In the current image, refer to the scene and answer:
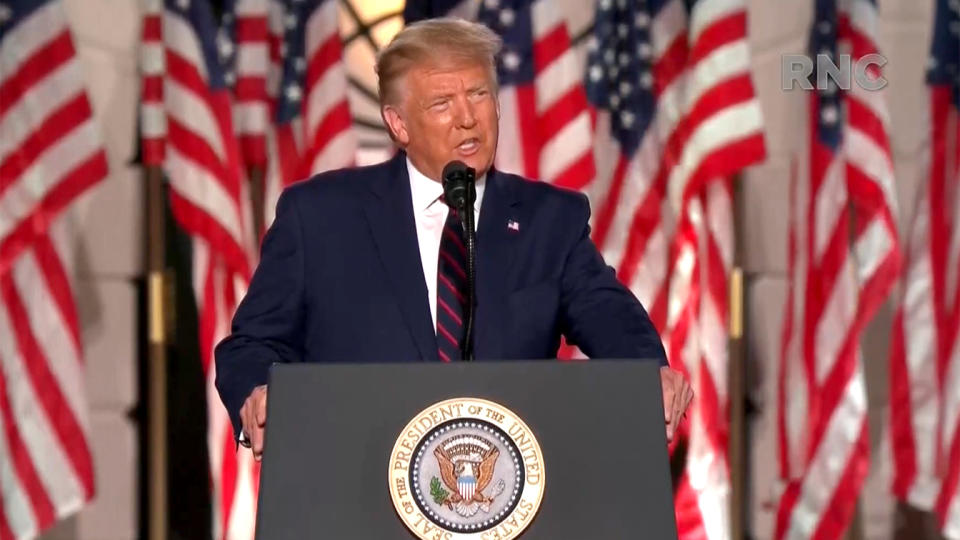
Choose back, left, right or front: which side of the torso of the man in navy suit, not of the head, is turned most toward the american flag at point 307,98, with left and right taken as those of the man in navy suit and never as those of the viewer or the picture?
back

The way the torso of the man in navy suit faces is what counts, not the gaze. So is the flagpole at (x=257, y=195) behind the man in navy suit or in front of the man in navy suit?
behind

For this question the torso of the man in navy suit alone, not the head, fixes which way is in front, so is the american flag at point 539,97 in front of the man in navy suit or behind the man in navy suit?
behind

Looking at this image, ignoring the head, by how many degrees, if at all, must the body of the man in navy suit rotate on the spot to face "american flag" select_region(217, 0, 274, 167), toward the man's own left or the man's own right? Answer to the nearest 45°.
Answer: approximately 180°

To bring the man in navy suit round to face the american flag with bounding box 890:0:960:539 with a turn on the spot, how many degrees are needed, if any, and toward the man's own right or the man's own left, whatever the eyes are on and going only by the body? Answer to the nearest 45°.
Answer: approximately 135° to the man's own left

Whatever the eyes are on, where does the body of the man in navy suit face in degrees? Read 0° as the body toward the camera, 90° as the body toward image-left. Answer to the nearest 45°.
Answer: approximately 0°
